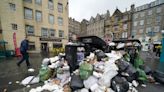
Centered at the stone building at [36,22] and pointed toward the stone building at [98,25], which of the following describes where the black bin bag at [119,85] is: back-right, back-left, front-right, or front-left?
back-right

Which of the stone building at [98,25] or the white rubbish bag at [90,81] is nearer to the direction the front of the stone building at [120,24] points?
the white rubbish bag

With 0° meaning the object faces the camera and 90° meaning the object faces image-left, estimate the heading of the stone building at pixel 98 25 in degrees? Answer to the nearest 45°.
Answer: approximately 45°

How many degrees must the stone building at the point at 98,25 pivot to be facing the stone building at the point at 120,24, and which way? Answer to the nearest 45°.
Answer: approximately 90° to its left

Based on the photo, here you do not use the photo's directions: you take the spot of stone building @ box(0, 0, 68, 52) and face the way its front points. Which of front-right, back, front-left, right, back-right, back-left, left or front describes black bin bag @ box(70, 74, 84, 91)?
front-right

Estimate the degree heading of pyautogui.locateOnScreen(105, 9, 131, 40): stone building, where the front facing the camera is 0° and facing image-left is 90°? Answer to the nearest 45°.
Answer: approximately 45°

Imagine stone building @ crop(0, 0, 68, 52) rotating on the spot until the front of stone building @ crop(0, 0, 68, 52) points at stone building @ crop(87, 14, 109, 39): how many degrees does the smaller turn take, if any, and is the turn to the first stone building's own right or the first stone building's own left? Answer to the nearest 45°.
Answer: approximately 90° to the first stone building's own left

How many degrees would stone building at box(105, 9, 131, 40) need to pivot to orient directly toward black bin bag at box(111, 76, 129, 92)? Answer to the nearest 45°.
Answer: approximately 45° to its left

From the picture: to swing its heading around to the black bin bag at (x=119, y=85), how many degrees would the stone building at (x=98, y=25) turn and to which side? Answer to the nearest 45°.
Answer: approximately 45° to its left

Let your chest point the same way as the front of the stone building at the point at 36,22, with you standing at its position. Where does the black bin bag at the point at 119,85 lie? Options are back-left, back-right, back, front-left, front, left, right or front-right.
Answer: front-right

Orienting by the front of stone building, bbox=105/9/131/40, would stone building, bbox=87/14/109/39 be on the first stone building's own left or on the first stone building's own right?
on the first stone building's own right
